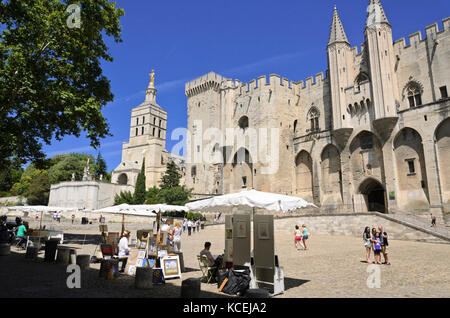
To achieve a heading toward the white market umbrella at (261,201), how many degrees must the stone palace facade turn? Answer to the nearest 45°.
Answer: approximately 45° to its left

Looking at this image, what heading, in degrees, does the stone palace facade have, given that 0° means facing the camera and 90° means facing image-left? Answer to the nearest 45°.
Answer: approximately 45°
